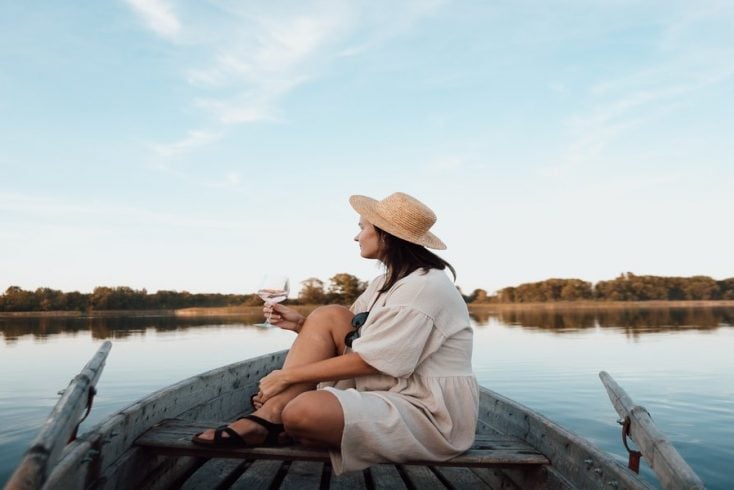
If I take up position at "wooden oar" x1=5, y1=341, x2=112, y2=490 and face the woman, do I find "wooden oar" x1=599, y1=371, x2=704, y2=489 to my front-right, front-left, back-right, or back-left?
front-right

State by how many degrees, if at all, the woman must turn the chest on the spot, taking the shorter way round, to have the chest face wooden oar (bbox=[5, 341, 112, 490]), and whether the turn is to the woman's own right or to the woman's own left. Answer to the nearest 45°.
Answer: approximately 45° to the woman's own left

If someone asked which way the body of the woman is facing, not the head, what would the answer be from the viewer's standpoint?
to the viewer's left

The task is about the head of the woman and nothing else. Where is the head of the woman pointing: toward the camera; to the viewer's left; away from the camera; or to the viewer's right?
to the viewer's left

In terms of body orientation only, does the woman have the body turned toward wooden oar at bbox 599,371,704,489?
no

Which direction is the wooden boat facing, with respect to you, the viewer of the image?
facing away from the viewer
